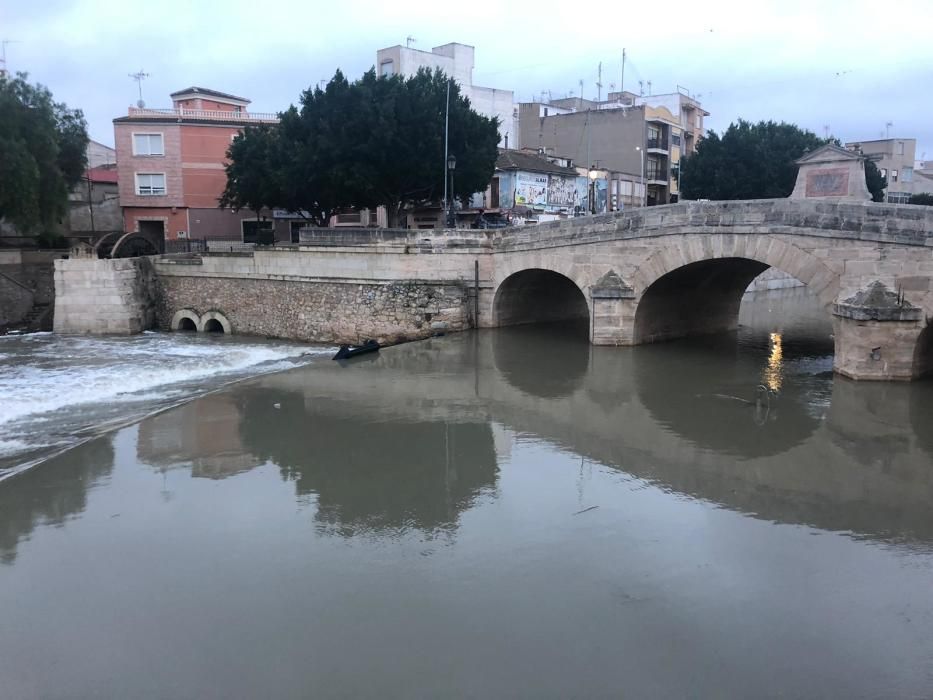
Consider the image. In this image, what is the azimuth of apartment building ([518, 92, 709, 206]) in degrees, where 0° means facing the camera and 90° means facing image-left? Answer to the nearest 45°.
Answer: approximately 315°

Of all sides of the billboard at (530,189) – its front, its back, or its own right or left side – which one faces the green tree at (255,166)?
right

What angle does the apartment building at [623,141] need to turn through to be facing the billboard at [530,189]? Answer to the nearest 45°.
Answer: approximately 45° to its right

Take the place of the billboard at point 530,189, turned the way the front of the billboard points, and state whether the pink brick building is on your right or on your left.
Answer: on your right

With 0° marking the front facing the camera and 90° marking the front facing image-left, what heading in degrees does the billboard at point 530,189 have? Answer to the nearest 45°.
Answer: approximately 0°

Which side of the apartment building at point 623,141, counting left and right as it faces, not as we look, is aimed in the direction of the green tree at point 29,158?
right

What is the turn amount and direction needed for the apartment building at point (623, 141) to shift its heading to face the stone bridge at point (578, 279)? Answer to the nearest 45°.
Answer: approximately 45° to its right

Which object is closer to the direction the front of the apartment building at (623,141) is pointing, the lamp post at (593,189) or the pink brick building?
the lamp post

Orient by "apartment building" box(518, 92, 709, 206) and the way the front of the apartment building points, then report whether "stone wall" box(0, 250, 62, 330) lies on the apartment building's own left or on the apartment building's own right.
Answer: on the apartment building's own right

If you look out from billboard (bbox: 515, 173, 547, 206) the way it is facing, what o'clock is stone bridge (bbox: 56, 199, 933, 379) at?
The stone bridge is roughly at 12 o'clock from the billboard.

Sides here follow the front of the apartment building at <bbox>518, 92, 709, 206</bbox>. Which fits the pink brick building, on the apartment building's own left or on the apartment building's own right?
on the apartment building's own right

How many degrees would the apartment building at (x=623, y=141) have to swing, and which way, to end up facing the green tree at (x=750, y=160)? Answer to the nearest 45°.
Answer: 0° — it already faces it
